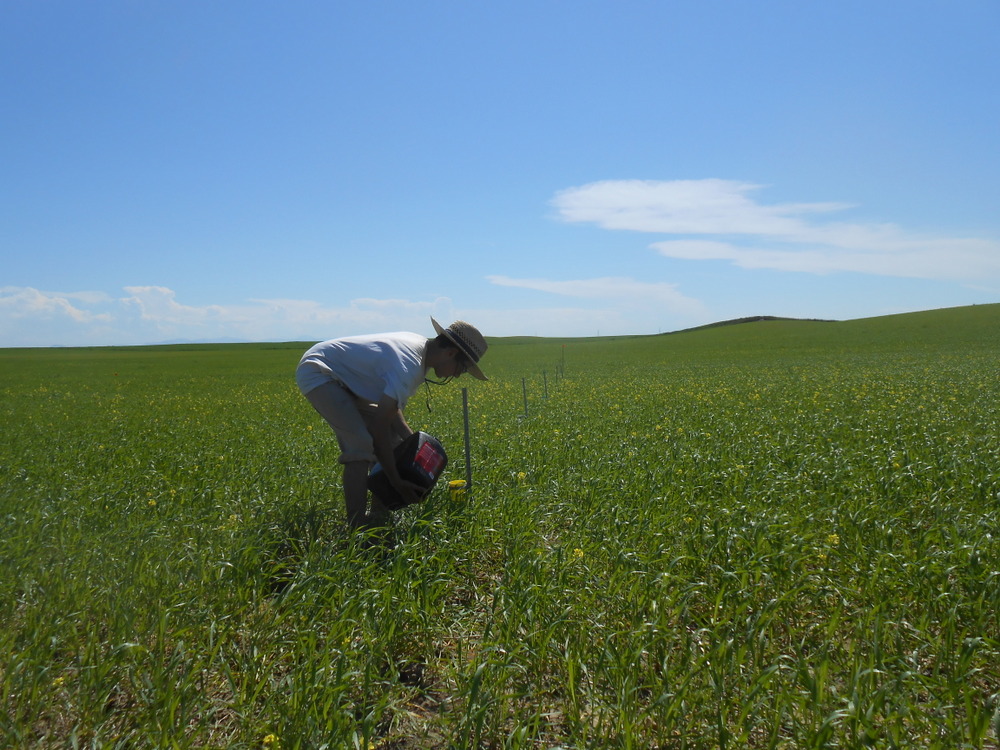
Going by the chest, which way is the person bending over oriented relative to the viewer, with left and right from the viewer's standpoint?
facing to the right of the viewer

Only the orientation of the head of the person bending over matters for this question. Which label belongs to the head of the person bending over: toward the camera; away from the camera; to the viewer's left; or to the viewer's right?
to the viewer's right
